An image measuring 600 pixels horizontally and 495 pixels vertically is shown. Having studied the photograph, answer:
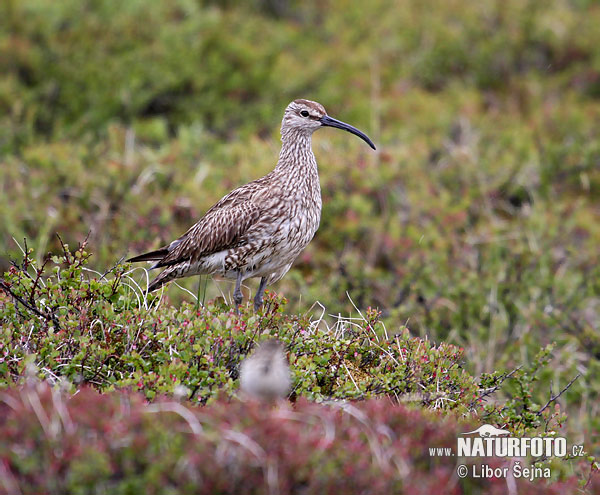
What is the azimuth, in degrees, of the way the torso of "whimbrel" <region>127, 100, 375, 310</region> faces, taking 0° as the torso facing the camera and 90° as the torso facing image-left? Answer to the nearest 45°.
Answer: approximately 270°
